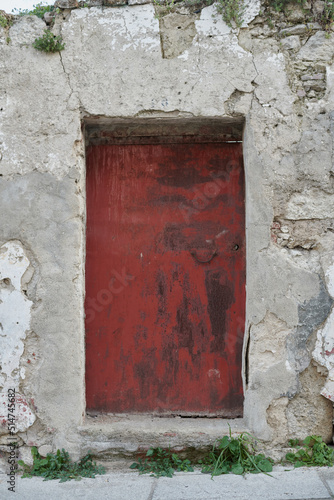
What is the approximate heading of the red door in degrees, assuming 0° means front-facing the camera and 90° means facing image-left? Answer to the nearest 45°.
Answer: approximately 0°
